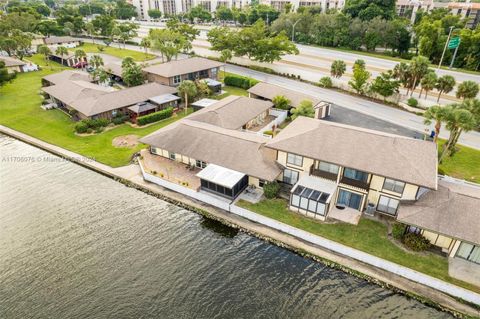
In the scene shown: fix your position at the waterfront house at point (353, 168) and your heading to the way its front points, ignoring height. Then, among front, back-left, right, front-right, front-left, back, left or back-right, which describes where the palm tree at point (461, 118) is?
back-left

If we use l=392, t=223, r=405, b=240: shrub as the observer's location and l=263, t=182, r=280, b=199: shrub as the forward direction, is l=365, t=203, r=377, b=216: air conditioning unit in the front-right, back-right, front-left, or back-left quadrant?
front-right

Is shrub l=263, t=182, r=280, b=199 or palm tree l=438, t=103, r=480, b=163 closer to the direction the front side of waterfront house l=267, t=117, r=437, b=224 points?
the shrub

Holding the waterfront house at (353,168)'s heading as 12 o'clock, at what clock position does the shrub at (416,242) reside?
The shrub is roughly at 10 o'clock from the waterfront house.

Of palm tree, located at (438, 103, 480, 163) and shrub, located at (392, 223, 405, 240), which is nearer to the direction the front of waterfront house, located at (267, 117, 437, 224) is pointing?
the shrub

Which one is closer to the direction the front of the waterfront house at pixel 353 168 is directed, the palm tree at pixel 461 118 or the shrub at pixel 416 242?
the shrub

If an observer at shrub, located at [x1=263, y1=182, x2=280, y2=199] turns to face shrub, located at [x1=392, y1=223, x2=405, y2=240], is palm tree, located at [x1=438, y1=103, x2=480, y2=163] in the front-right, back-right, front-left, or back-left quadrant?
front-left
